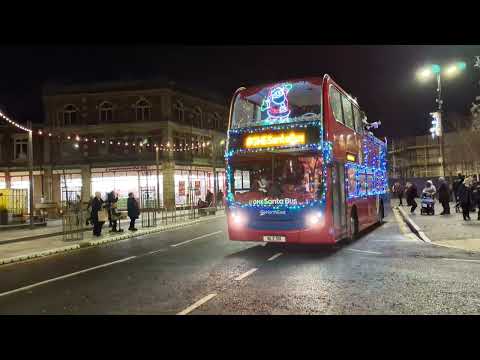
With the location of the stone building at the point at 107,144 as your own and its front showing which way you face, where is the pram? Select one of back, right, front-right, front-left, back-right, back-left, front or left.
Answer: front-left

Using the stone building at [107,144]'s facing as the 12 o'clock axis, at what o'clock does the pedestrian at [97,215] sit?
The pedestrian is roughly at 12 o'clock from the stone building.

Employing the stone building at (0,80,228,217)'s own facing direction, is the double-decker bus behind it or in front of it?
in front

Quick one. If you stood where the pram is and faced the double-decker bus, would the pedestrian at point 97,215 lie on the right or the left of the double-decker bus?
right

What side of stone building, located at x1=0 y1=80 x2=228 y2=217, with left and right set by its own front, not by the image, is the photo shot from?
front

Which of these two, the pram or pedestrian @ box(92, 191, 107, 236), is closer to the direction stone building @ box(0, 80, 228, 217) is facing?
the pedestrian
